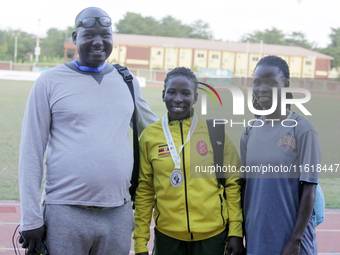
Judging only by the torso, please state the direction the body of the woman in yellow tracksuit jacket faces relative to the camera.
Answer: toward the camera

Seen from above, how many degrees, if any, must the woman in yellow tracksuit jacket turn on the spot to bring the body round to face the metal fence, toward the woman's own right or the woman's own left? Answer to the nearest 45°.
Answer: approximately 180°

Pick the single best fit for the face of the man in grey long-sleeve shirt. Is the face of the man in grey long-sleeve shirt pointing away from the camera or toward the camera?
toward the camera
